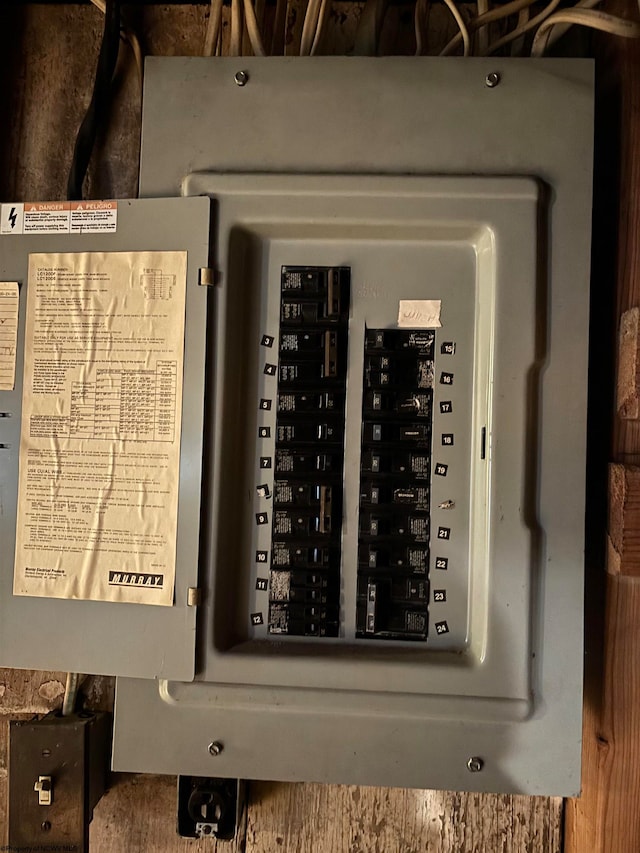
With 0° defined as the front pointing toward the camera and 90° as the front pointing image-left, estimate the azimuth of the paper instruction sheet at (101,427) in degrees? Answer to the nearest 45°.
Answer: approximately 0°

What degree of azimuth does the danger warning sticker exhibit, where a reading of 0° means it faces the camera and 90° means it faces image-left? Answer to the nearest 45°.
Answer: approximately 0°
